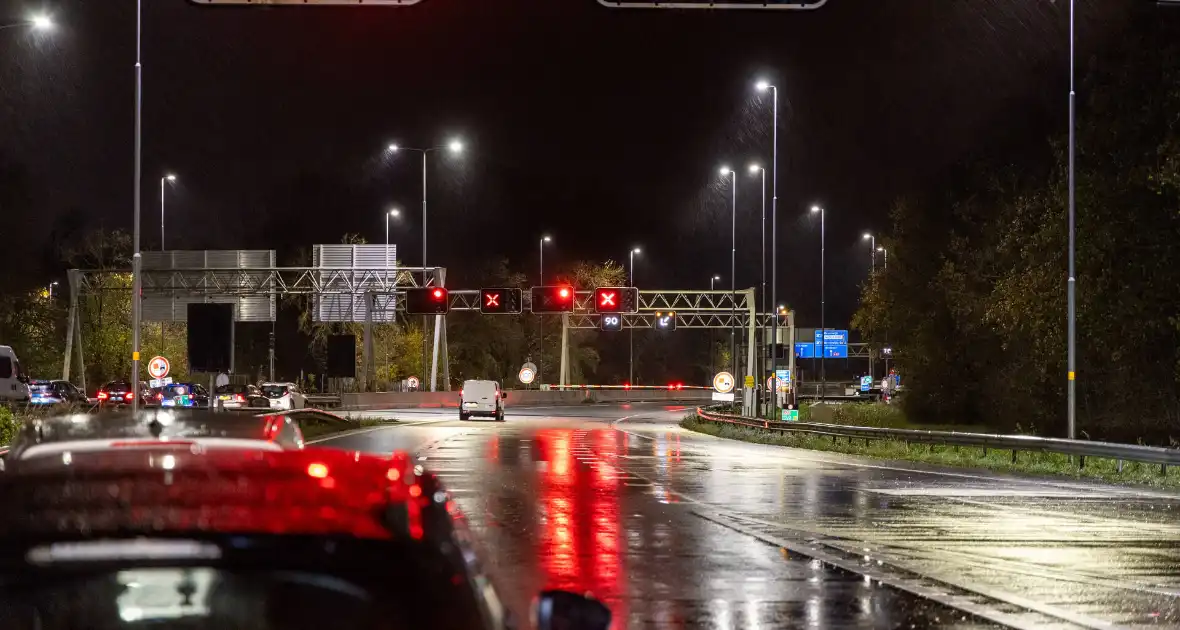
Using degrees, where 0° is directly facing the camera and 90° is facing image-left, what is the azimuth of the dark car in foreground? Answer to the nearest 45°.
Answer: approximately 180°

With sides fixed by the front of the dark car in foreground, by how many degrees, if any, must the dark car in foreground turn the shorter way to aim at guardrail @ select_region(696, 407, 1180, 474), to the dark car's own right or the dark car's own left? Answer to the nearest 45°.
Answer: approximately 45° to the dark car's own right

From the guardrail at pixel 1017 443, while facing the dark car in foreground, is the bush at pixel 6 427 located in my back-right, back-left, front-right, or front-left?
front-right

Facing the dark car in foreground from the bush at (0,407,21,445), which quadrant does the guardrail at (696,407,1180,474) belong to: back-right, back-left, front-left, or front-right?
front-left

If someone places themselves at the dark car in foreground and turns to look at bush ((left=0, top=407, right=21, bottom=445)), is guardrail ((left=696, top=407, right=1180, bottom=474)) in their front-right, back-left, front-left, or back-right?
front-right

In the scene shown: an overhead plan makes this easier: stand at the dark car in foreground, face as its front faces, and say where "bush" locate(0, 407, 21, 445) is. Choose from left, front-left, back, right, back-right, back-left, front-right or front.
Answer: front
